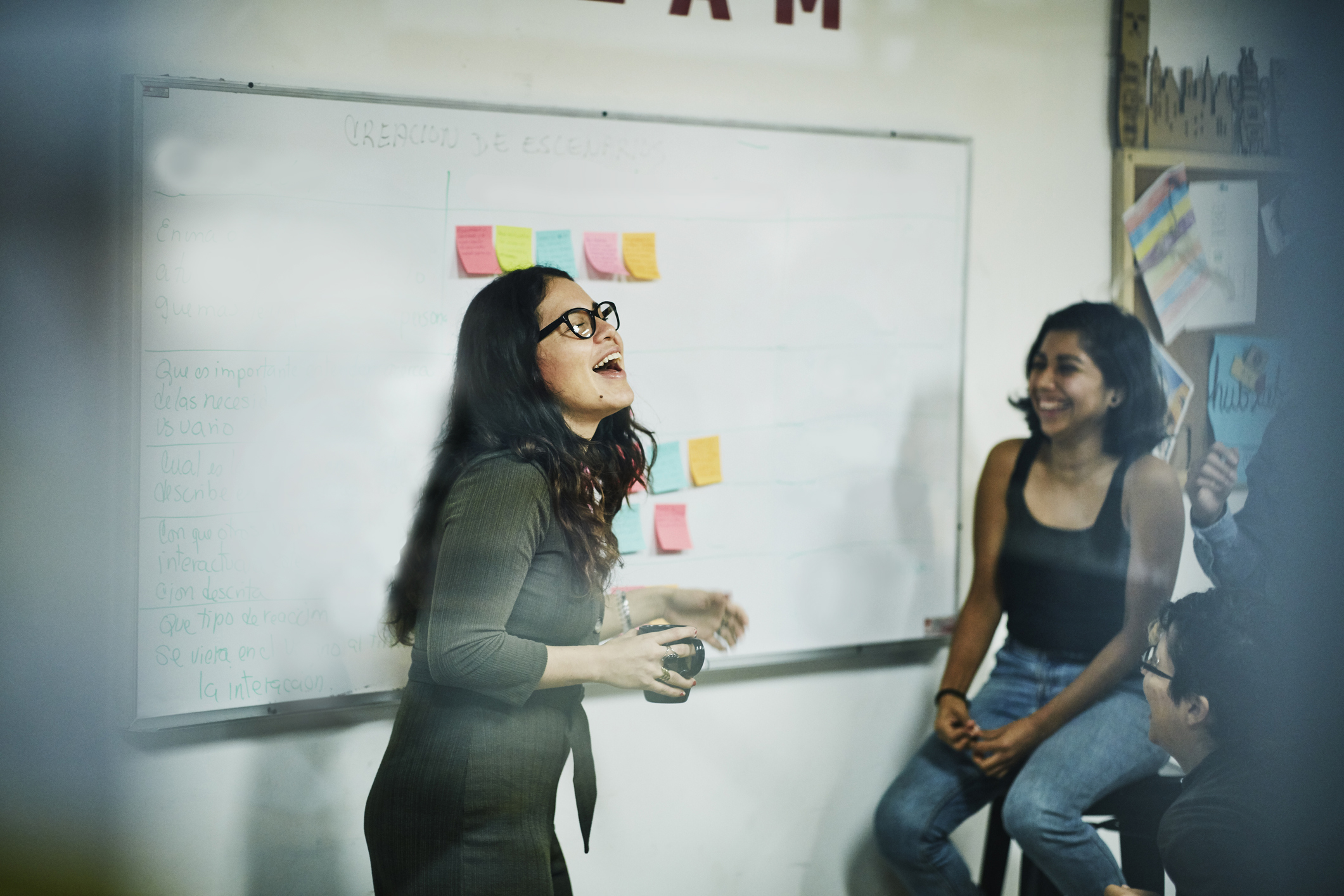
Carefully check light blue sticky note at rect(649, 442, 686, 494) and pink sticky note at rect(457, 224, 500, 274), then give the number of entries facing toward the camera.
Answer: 2

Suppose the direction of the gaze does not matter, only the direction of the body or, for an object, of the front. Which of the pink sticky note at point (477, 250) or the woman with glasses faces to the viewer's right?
the woman with glasses

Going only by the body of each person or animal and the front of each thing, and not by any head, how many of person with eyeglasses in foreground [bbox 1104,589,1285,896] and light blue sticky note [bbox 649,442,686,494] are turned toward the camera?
1

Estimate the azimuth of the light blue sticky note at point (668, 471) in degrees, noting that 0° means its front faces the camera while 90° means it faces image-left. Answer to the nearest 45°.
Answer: approximately 0°

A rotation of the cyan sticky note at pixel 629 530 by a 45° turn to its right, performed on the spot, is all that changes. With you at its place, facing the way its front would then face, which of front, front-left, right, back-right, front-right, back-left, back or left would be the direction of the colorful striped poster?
back-left

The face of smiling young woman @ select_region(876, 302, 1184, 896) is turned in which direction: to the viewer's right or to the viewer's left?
to the viewer's left

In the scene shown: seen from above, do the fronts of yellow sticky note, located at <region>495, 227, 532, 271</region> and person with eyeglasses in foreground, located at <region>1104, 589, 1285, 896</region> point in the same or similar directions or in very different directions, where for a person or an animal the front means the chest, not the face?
very different directions
